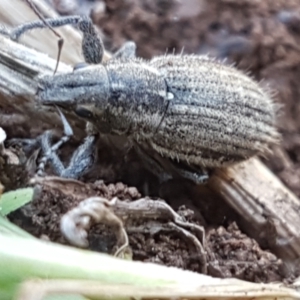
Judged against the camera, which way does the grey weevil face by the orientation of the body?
to the viewer's left
